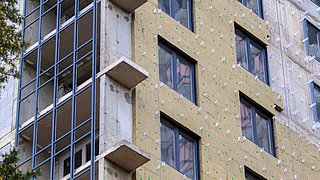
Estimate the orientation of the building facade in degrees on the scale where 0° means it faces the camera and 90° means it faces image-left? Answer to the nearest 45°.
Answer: approximately 315°
